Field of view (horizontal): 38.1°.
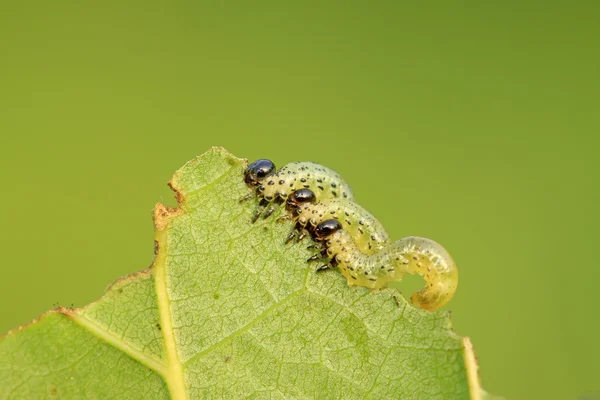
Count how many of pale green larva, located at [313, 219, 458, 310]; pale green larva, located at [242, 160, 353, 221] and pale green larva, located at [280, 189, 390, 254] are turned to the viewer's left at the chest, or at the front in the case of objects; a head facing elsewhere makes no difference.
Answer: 3

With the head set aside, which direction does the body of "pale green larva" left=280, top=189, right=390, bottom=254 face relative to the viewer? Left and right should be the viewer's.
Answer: facing to the left of the viewer

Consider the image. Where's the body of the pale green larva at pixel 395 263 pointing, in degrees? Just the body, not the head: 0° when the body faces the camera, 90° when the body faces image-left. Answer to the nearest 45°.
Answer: approximately 90°

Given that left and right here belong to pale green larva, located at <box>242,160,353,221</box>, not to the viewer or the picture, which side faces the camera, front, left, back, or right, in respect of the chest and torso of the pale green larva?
left
